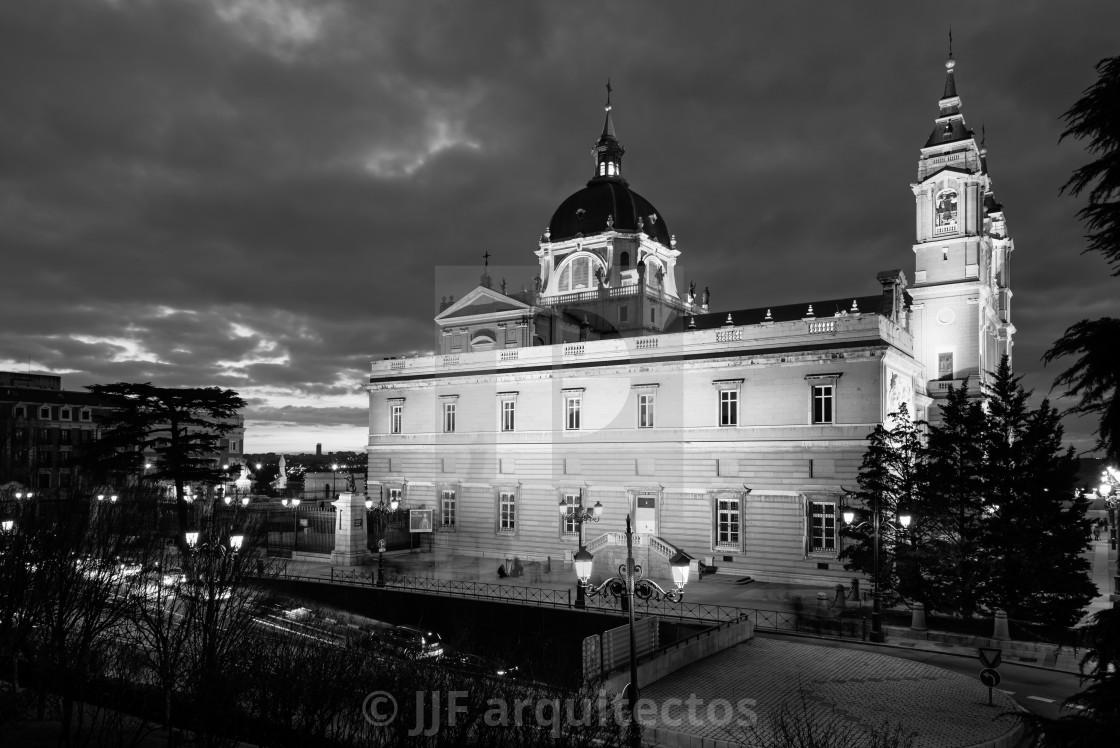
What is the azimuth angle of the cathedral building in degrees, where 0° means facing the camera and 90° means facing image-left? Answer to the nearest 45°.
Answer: approximately 315°

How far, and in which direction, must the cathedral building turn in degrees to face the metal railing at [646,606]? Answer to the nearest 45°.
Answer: approximately 45° to its right

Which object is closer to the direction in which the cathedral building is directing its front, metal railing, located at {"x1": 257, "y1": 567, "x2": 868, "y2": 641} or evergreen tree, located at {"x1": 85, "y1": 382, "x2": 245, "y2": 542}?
the metal railing

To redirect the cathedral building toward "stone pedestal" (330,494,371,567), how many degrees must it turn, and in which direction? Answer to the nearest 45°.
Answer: approximately 135° to its right

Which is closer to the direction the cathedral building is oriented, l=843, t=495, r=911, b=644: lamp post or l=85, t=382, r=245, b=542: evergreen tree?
the lamp post
